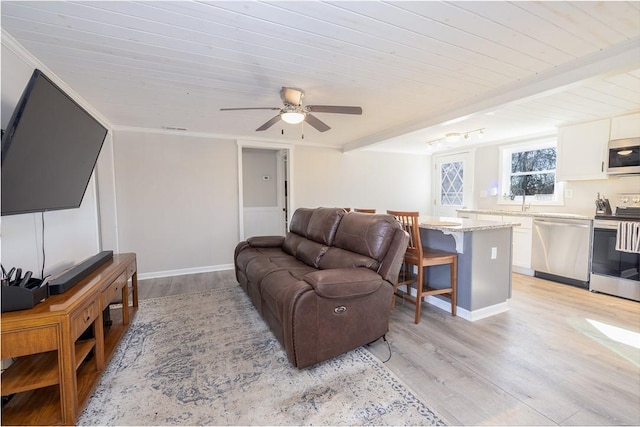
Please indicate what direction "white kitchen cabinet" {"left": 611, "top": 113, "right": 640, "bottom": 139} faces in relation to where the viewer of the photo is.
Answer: facing the viewer and to the left of the viewer

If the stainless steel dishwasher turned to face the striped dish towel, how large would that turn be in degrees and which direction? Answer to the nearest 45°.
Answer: approximately 90° to its left

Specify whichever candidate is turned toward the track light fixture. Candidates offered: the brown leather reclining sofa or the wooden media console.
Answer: the wooden media console

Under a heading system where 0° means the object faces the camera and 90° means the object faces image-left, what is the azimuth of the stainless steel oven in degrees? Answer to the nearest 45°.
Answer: approximately 45°

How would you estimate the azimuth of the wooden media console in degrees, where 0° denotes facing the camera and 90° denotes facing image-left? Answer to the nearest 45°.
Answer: approximately 270°

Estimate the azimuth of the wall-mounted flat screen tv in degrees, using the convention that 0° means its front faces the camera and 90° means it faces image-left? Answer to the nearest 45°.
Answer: approximately 315°

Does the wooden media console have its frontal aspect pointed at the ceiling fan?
yes

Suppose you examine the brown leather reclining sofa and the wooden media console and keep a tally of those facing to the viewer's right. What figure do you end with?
1

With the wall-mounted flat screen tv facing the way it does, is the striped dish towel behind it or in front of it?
in front

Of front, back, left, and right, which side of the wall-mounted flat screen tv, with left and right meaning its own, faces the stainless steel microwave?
front
